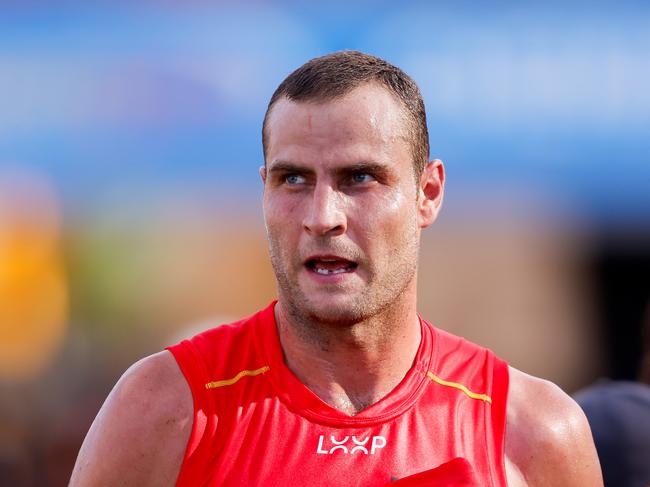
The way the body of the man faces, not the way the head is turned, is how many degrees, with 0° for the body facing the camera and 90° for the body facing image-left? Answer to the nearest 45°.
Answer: approximately 0°

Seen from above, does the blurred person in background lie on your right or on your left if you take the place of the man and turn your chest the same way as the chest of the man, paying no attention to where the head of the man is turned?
on your left
